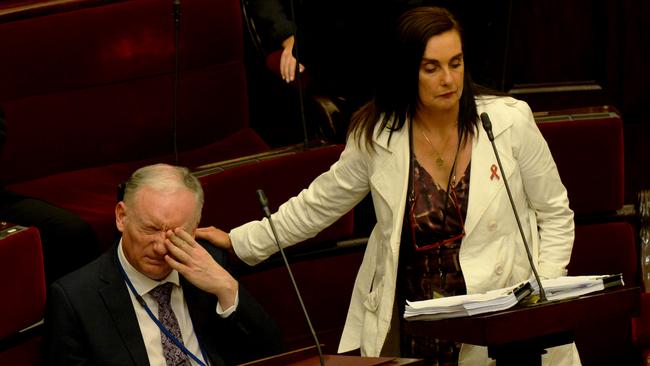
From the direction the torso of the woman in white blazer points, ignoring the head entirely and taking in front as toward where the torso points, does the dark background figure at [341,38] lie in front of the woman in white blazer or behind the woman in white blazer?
behind

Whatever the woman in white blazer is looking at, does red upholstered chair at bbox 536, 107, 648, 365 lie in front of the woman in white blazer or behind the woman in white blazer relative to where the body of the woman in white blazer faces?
behind

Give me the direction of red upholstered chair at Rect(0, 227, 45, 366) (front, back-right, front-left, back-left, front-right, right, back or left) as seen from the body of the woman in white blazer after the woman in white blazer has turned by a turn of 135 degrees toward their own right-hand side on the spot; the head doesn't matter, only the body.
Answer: front-left

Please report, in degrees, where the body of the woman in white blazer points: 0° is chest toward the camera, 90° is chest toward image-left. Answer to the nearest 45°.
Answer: approximately 0°

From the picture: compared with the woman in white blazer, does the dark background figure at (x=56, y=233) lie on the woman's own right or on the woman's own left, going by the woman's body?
on the woman's own right
